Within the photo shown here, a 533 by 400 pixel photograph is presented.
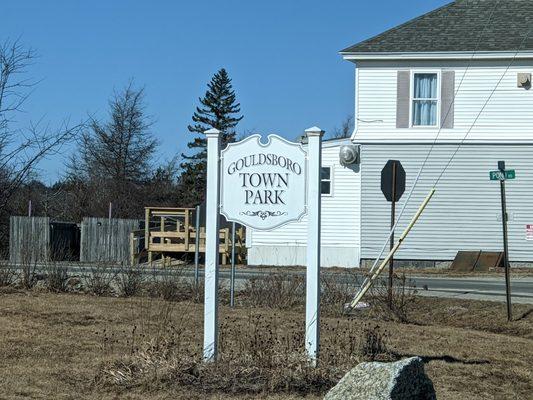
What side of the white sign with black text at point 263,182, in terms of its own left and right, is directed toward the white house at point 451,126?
back

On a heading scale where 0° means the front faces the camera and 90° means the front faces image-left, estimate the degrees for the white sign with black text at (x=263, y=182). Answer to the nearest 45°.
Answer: approximately 0°

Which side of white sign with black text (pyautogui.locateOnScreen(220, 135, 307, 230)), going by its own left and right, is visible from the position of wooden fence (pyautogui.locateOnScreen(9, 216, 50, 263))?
back

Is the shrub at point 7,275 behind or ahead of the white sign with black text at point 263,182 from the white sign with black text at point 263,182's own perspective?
behind

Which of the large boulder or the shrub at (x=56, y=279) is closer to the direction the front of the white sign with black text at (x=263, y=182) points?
the large boulder

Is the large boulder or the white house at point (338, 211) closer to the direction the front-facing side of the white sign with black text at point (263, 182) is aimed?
the large boulder

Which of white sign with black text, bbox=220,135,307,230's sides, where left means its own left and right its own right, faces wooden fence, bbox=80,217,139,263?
back

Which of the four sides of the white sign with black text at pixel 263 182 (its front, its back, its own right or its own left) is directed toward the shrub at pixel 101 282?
back

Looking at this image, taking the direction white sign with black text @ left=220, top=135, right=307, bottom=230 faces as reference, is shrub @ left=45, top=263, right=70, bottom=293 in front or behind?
behind

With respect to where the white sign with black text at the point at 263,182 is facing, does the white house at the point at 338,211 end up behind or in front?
behind

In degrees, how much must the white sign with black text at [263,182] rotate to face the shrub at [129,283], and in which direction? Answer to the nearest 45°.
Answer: approximately 180°

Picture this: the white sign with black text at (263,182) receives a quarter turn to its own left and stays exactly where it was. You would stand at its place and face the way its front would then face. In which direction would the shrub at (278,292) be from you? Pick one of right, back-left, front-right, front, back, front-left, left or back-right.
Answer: left
